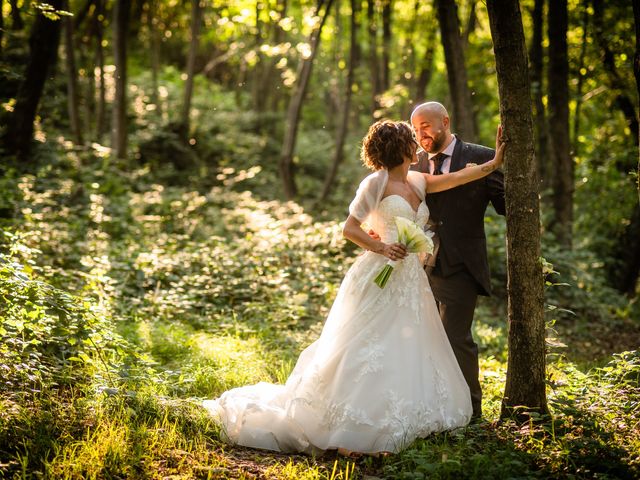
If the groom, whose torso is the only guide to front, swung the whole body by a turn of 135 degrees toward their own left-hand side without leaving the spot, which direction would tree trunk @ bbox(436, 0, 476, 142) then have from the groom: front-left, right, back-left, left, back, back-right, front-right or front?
left

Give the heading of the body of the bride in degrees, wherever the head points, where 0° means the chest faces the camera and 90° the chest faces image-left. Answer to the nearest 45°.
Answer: approximately 315°

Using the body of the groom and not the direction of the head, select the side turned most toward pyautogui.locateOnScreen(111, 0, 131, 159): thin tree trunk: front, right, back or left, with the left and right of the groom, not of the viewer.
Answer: right

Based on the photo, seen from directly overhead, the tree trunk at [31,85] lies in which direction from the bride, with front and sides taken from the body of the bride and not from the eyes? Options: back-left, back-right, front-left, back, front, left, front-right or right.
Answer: back

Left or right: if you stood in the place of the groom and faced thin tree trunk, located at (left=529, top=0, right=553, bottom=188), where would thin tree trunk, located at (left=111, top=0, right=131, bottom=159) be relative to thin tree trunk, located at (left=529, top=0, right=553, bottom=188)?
left

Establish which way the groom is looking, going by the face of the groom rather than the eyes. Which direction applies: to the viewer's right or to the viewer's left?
to the viewer's left

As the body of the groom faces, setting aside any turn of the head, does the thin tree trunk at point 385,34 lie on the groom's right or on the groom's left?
on the groom's right

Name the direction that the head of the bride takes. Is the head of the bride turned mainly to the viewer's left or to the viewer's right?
to the viewer's right

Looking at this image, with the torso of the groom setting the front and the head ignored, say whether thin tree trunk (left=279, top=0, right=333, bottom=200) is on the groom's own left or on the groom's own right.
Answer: on the groom's own right

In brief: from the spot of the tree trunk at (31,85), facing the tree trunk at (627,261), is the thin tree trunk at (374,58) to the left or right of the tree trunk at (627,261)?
left
